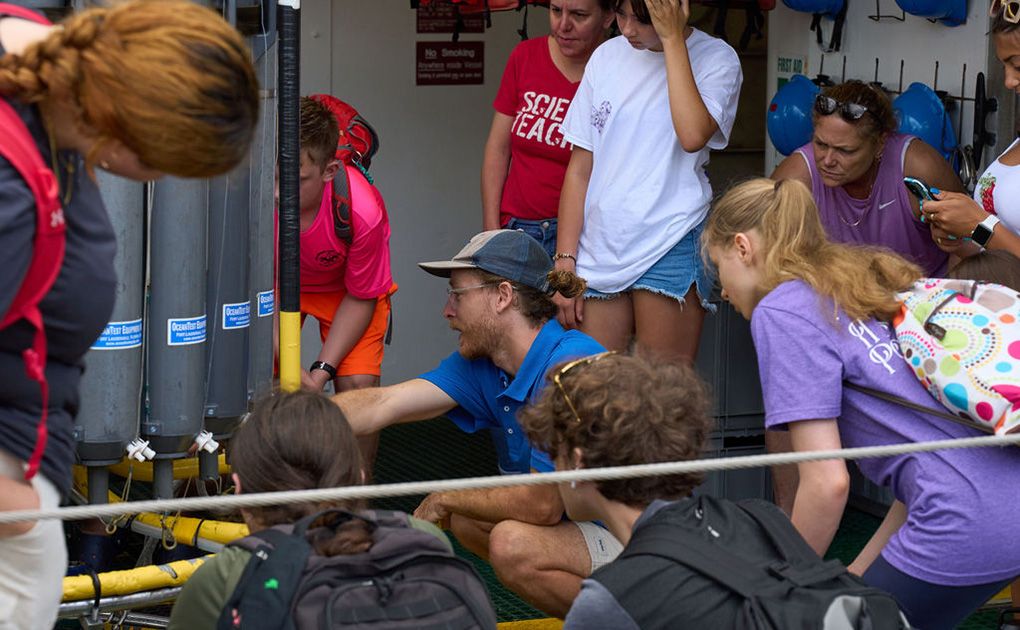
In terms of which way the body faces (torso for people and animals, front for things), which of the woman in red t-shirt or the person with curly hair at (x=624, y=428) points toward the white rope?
the woman in red t-shirt

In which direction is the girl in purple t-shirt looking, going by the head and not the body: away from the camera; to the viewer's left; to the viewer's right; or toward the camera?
to the viewer's left

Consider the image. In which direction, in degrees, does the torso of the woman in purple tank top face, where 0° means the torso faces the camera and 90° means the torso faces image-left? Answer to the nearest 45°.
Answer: approximately 45°

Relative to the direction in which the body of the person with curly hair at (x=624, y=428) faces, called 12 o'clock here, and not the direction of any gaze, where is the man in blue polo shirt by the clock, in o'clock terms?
The man in blue polo shirt is roughly at 1 o'clock from the person with curly hair.

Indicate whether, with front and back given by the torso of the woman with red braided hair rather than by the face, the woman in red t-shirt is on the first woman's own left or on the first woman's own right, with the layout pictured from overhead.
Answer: on the first woman's own left

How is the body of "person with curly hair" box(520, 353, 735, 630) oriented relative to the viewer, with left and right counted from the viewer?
facing away from the viewer and to the left of the viewer

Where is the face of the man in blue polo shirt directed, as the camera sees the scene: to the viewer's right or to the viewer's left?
to the viewer's left

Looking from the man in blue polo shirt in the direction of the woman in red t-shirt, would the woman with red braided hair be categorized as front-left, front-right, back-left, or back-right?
back-left

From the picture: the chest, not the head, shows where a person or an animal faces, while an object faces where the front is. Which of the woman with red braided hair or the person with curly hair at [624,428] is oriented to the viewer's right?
the woman with red braided hair
